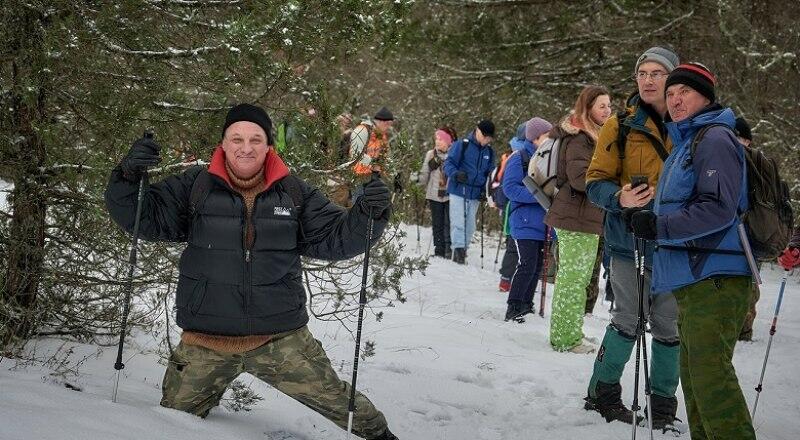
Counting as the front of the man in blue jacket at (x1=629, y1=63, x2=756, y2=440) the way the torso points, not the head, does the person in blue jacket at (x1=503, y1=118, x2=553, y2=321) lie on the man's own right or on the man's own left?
on the man's own right

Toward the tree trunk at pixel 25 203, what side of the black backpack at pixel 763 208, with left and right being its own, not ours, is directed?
back

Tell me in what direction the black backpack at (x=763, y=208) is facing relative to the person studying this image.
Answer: facing to the right of the viewer

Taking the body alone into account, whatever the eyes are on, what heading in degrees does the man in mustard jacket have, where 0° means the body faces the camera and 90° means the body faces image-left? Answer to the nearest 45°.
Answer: approximately 315°

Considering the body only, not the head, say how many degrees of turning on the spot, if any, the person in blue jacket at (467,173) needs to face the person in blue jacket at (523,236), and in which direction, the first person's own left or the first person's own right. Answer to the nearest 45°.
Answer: approximately 45° to the first person's own right

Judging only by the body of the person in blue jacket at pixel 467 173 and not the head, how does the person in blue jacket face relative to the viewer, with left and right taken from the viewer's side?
facing the viewer and to the right of the viewer

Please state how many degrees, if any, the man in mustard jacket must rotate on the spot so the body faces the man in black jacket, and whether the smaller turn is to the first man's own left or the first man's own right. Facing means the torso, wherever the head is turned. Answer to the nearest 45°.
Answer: approximately 90° to the first man's own right

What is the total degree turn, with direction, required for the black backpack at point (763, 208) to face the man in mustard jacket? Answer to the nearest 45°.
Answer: approximately 135° to its left

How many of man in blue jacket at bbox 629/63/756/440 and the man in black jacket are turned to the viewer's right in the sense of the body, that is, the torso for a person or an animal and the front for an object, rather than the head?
0

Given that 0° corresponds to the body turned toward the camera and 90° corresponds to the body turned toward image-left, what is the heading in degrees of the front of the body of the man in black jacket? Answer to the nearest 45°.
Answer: approximately 0°
